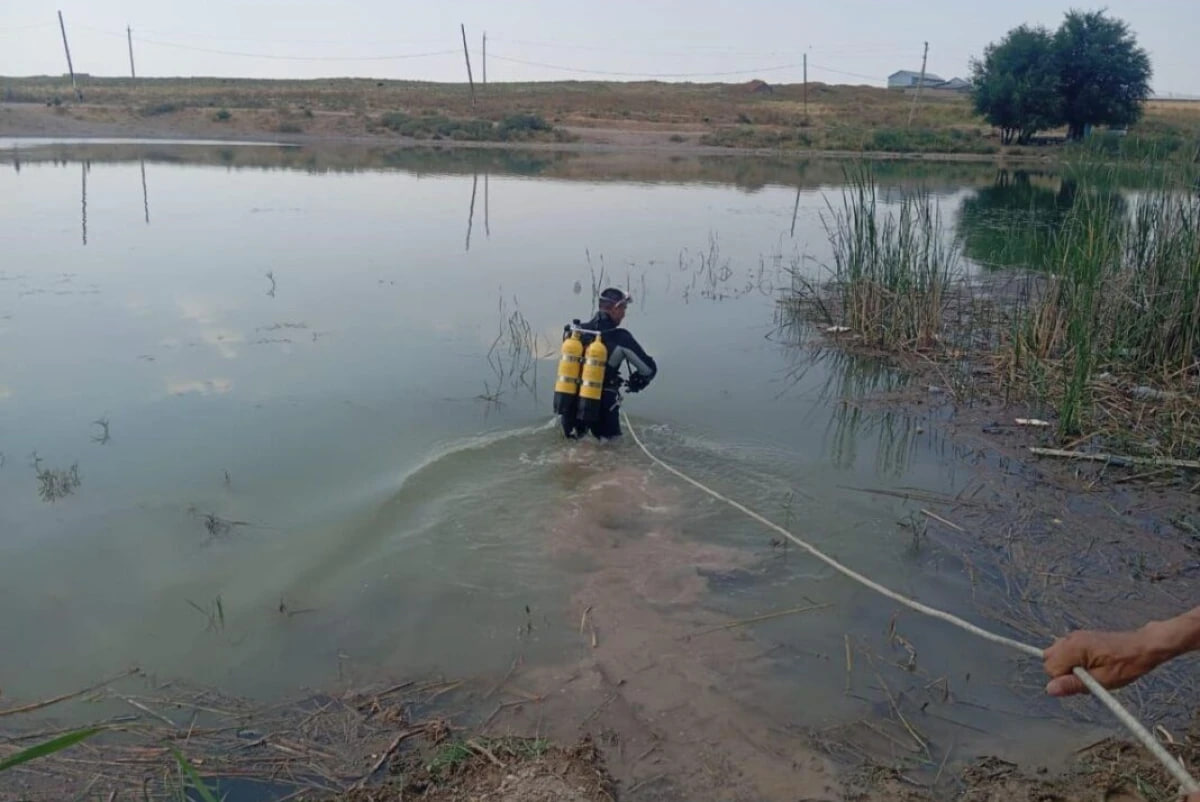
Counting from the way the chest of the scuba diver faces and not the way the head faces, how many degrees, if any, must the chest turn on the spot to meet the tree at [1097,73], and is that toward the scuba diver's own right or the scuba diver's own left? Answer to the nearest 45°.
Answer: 0° — they already face it

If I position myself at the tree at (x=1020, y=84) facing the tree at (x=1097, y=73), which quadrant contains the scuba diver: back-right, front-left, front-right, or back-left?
back-right

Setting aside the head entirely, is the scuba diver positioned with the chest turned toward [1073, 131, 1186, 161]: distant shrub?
yes

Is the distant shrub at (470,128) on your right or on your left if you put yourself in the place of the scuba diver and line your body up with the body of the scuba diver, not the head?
on your left

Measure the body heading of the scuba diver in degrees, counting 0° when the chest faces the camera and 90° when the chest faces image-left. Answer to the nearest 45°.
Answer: approximately 225°

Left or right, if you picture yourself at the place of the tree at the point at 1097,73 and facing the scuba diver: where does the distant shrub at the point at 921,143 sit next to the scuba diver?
right

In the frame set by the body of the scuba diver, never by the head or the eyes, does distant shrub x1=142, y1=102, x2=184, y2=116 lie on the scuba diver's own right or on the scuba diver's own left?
on the scuba diver's own left
